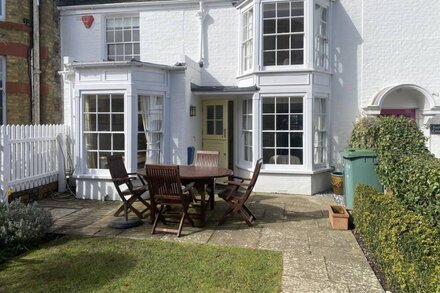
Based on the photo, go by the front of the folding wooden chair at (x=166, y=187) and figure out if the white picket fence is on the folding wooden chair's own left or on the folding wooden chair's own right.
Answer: on the folding wooden chair's own left

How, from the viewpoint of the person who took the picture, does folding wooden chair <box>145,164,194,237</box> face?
facing away from the viewer and to the right of the viewer

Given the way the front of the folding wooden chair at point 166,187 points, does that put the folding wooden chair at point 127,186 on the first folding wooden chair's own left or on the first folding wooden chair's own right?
on the first folding wooden chair's own left

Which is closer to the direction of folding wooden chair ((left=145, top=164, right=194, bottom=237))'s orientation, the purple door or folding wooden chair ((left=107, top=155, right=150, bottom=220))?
the purple door

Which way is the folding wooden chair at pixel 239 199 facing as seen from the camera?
to the viewer's left
